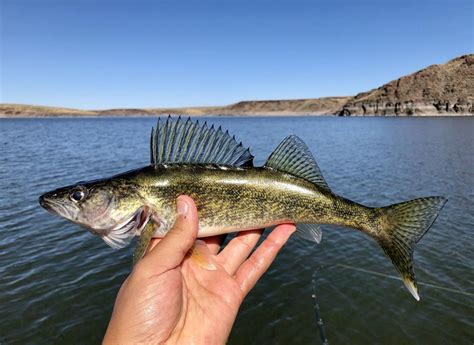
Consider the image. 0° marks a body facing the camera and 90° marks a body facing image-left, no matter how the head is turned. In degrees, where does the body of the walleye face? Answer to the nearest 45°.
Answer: approximately 90°
